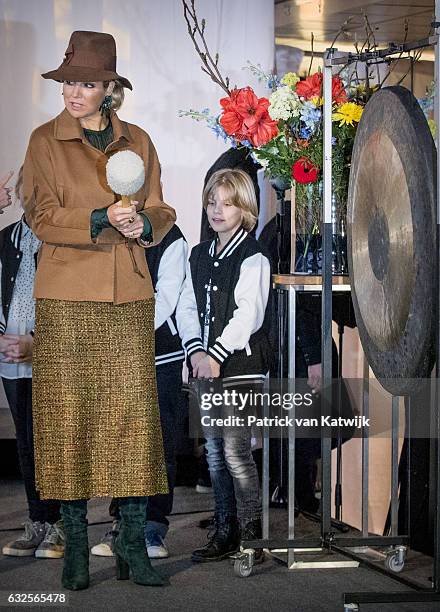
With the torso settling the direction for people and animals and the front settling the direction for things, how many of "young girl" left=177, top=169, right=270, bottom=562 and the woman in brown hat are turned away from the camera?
0

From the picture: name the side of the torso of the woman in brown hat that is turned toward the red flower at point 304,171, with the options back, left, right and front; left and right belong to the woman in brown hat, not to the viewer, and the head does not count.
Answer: left

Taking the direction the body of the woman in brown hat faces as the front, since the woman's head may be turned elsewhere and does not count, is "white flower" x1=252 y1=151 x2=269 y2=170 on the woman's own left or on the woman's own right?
on the woman's own left

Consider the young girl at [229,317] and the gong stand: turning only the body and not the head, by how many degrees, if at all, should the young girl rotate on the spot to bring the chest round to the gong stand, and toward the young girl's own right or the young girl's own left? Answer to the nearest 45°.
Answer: approximately 135° to the young girl's own left

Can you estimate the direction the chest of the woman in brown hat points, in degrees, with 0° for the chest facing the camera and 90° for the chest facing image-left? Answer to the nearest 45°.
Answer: approximately 0°

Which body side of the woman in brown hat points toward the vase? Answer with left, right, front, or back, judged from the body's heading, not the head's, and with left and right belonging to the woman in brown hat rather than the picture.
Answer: left

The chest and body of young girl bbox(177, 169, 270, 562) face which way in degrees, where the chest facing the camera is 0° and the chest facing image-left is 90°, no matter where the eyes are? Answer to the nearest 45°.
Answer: approximately 45°
